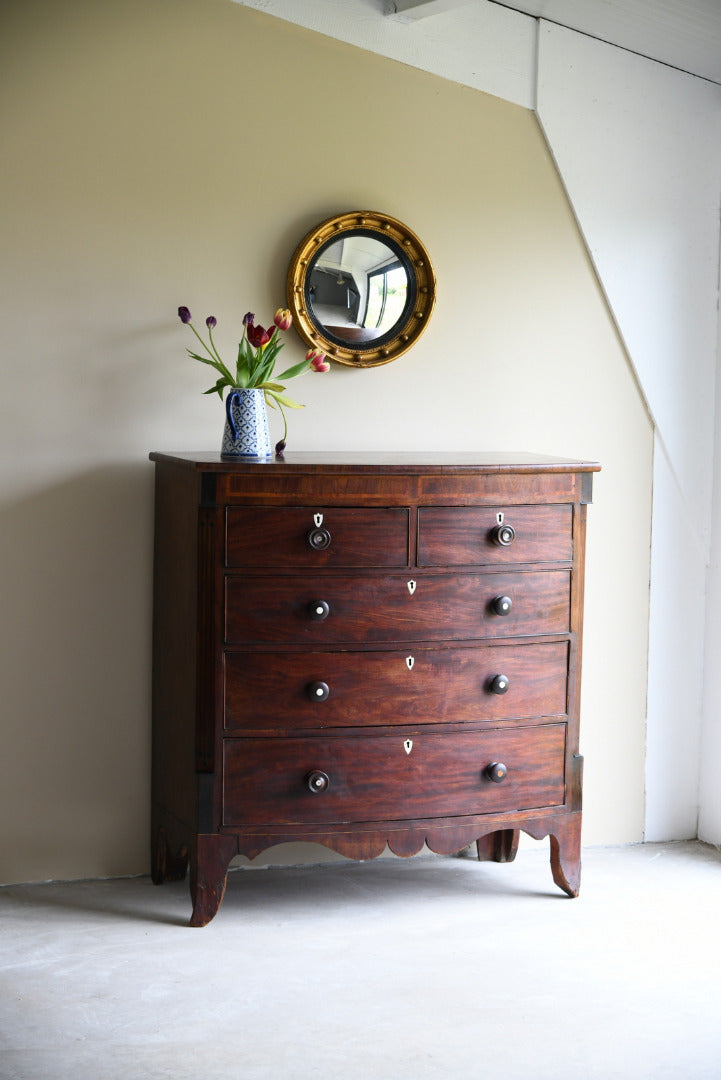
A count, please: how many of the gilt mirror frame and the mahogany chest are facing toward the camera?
2

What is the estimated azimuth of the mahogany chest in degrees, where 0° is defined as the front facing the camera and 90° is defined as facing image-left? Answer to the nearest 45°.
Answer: approximately 0°

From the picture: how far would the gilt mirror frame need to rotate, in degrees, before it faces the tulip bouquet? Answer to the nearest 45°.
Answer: approximately 45° to its right

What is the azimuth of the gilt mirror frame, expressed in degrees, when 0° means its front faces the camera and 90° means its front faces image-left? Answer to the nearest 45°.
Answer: approximately 0°
